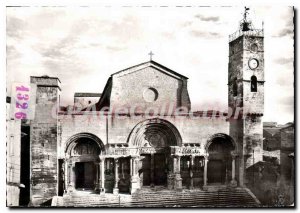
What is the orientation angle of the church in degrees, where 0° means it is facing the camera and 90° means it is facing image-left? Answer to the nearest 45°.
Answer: approximately 0°
